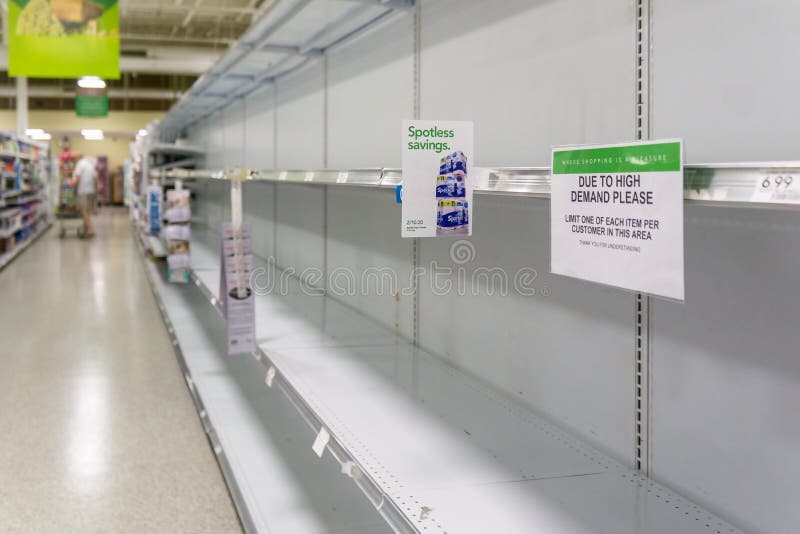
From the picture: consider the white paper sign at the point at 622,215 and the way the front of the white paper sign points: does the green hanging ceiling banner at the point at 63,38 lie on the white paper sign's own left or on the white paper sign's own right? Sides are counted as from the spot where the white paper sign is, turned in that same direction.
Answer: on the white paper sign's own right

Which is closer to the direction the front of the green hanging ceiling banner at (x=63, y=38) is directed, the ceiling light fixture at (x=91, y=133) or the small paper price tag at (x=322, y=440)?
the small paper price tag

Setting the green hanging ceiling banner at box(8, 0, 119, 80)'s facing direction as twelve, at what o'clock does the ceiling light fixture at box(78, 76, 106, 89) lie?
The ceiling light fixture is roughly at 6 o'clock from the green hanging ceiling banner.

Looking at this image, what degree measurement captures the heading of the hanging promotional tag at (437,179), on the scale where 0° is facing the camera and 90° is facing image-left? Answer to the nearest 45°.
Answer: approximately 0°

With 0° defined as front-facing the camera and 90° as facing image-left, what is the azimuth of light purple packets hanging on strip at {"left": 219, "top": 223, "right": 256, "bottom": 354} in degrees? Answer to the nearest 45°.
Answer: approximately 0°

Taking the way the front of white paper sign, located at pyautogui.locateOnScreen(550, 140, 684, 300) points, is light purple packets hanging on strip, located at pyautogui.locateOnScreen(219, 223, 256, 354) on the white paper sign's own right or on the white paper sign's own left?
on the white paper sign's own right
